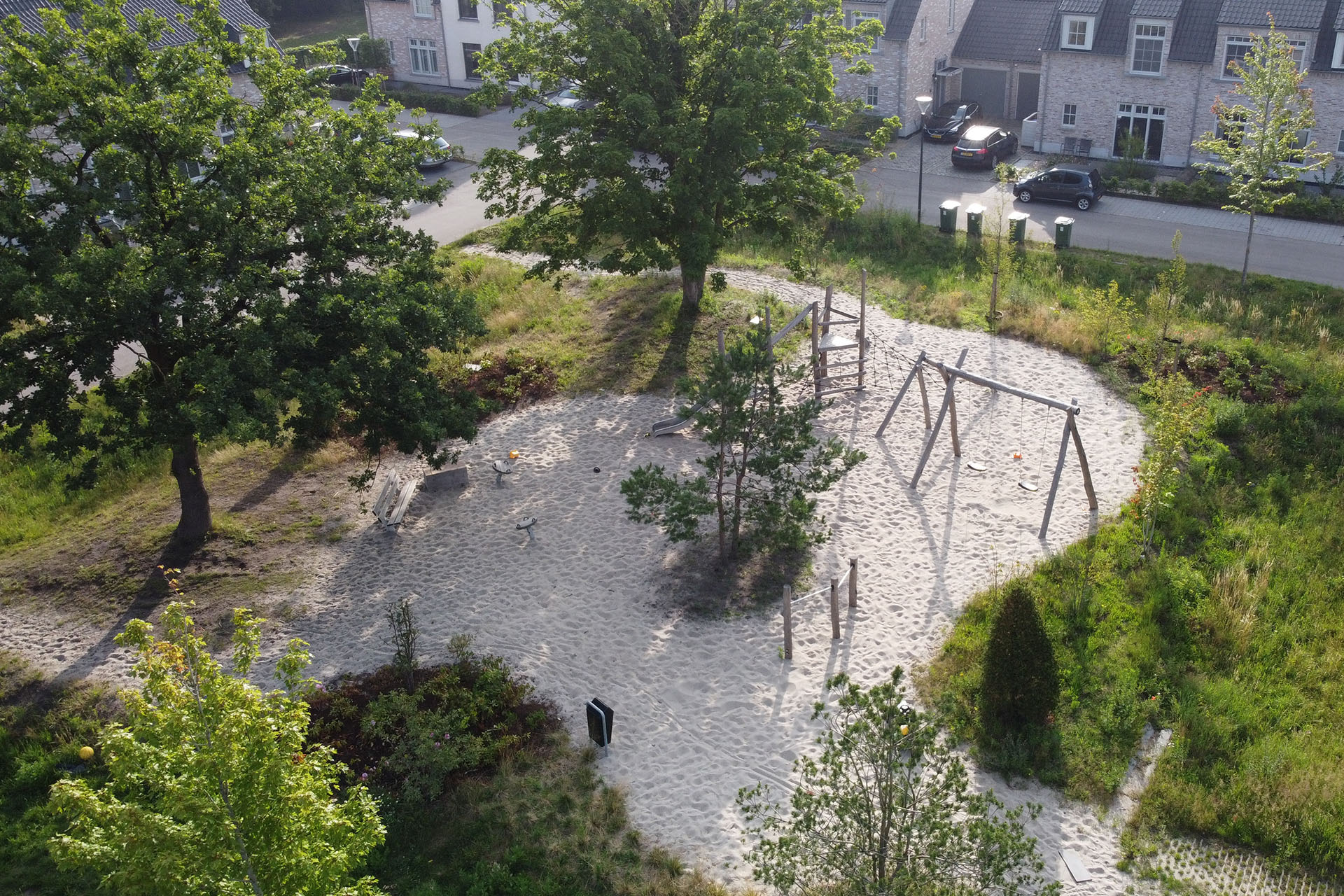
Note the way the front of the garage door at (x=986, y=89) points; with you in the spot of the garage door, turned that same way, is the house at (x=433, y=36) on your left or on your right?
on your right

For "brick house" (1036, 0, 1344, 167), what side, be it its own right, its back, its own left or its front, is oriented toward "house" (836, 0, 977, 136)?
right

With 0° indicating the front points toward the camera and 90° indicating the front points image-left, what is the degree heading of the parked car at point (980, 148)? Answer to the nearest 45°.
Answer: approximately 225°

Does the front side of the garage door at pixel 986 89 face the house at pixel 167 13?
no

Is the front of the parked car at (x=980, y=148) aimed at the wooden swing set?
no

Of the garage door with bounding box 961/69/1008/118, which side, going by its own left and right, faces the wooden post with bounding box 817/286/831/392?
front

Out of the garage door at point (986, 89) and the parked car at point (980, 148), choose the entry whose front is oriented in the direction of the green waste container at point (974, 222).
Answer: the garage door

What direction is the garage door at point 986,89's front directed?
toward the camera

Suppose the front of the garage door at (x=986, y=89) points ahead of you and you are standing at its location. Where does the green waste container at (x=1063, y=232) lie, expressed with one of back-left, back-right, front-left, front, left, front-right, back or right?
front

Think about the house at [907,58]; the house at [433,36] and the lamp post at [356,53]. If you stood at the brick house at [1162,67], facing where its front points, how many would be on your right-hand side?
3

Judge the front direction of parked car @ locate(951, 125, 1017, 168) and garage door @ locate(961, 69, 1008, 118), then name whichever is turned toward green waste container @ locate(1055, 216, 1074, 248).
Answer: the garage door

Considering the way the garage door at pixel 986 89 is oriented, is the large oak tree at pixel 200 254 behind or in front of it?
in front

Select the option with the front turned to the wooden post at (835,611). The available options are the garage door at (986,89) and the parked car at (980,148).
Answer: the garage door

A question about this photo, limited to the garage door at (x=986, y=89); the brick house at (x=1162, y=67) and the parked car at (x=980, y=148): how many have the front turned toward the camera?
2

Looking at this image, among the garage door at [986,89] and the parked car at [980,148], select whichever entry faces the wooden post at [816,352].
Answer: the garage door

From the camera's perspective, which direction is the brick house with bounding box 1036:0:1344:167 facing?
toward the camera

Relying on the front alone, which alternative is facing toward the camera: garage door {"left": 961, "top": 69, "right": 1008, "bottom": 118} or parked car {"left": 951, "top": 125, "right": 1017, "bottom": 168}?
the garage door

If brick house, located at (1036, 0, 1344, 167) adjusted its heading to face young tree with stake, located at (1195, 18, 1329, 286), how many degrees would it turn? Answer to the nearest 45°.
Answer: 0° — it already faces it

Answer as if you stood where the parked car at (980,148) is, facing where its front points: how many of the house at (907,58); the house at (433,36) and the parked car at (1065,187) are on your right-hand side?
1

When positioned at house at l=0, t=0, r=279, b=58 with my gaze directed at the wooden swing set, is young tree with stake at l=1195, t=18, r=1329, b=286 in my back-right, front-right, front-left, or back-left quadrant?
front-left
